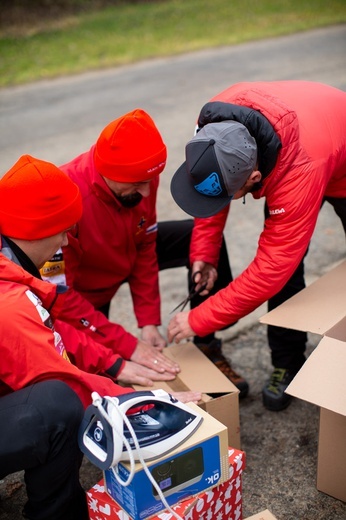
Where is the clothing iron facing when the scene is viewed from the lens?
facing away from the viewer and to the right of the viewer

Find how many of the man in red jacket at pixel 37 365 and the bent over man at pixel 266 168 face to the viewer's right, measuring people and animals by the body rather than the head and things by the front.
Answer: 1

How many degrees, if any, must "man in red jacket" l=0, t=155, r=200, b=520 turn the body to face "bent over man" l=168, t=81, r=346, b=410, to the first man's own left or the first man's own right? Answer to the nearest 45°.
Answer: approximately 45° to the first man's own left

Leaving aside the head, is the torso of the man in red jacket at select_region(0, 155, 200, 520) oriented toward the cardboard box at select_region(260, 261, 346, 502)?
yes

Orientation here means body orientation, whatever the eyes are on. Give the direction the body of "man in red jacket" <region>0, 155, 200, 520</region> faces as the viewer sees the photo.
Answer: to the viewer's right
